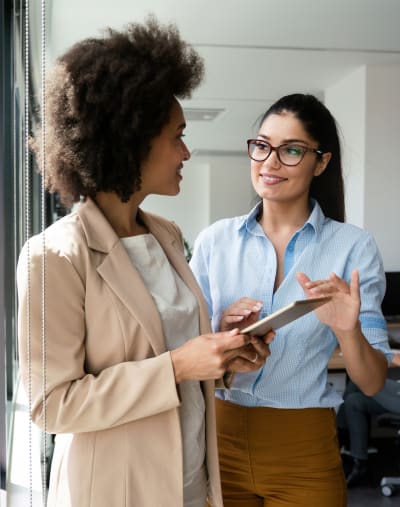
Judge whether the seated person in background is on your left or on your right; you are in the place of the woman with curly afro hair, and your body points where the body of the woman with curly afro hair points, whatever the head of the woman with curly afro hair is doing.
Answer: on your left

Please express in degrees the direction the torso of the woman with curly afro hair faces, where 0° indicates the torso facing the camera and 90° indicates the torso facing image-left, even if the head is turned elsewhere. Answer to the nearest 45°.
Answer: approximately 315°

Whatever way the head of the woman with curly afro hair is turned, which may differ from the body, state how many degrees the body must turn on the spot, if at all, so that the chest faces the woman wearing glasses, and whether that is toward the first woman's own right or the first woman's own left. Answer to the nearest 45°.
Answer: approximately 90° to the first woman's own left

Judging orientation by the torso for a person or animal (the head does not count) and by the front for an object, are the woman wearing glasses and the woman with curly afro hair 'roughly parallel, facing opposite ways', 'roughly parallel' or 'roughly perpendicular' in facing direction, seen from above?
roughly perpendicular

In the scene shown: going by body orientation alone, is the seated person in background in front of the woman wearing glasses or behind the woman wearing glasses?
behind

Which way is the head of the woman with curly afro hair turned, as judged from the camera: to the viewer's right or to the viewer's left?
to the viewer's right

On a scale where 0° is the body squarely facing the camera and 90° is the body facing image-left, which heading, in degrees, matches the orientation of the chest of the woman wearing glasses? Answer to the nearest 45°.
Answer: approximately 45°

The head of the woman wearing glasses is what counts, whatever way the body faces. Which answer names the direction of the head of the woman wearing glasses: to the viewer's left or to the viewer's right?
to the viewer's left
